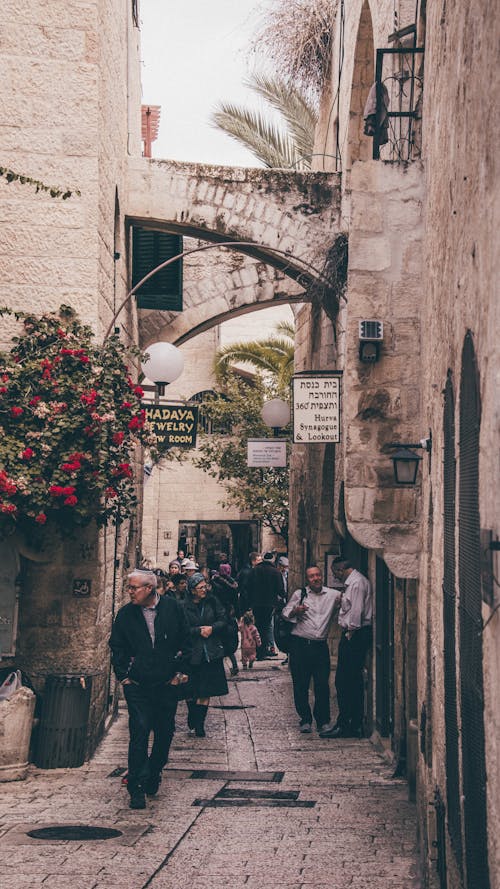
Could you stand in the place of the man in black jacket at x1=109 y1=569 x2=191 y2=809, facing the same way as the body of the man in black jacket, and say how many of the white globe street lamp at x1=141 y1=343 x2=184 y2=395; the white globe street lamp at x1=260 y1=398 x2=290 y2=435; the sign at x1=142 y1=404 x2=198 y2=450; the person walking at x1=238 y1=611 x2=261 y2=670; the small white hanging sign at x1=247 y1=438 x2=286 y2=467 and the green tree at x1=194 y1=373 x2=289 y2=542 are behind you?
6

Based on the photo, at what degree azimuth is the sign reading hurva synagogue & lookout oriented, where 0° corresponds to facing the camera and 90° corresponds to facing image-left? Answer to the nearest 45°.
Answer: approximately 0°

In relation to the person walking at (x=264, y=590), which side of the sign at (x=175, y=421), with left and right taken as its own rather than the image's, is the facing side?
back

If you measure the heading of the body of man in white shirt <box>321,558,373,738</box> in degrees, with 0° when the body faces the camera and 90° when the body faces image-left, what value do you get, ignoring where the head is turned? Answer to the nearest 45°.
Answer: approximately 90°

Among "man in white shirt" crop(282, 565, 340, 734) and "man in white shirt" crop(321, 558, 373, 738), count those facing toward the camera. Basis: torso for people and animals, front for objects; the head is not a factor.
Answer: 1

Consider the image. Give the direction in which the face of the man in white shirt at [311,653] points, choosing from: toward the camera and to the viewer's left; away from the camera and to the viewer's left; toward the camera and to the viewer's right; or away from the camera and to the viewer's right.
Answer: toward the camera and to the viewer's right

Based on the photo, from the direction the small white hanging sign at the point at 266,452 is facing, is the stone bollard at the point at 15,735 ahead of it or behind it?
ahead

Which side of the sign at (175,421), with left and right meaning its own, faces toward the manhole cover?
front
